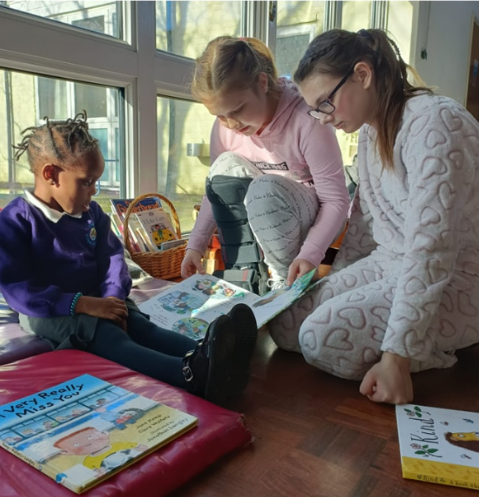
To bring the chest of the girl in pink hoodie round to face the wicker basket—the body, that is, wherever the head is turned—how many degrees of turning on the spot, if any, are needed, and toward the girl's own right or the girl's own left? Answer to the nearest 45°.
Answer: approximately 90° to the girl's own right

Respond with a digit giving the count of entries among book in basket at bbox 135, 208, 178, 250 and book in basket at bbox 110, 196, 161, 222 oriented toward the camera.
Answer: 2

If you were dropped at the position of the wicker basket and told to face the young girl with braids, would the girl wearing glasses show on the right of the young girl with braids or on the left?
left

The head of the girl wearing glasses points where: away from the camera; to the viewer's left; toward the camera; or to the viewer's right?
to the viewer's left

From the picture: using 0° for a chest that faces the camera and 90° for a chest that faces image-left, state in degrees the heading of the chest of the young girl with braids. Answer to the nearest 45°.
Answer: approximately 315°

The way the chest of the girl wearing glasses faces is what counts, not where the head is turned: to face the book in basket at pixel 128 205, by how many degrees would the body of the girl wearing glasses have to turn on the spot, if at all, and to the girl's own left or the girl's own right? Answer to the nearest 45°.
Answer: approximately 45° to the girl's own right

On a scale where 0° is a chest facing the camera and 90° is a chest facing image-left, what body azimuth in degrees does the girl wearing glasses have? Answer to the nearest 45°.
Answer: approximately 90°

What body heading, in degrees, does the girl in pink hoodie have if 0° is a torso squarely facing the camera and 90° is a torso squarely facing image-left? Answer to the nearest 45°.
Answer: approximately 45°

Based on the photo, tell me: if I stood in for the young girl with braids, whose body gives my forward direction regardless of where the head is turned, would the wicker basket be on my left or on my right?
on my left

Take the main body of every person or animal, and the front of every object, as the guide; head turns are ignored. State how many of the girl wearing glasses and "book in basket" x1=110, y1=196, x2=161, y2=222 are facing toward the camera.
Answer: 1
